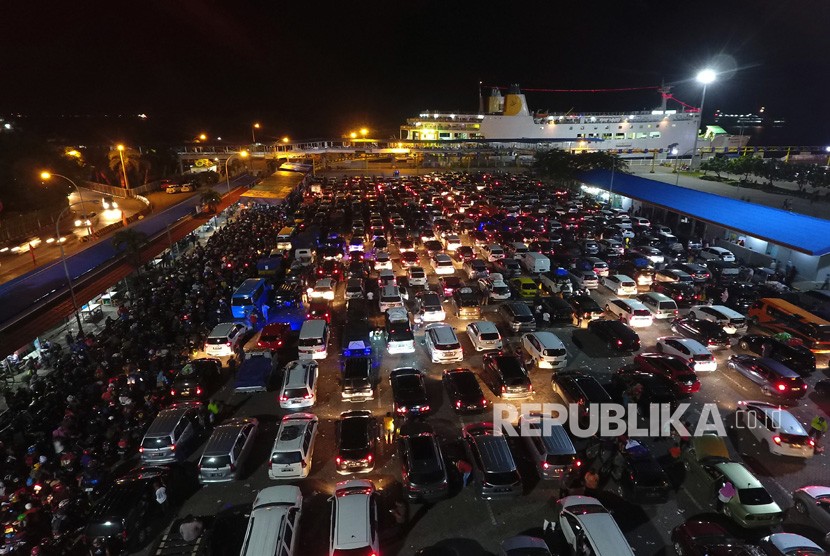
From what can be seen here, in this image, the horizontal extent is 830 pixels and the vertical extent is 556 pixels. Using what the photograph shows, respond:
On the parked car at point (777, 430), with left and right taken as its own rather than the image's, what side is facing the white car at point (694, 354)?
front

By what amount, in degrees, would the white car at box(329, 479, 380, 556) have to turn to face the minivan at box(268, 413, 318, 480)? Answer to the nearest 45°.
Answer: approximately 45° to its left

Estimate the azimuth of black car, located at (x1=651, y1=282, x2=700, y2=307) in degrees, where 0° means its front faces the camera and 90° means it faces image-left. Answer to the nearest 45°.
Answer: approximately 135°

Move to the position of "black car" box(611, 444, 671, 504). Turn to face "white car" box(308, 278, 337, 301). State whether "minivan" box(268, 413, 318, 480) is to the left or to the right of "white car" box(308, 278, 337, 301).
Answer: left

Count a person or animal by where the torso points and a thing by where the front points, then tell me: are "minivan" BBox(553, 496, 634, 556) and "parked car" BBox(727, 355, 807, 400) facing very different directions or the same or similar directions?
same or similar directions

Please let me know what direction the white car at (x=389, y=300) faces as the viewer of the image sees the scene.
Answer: facing away from the viewer

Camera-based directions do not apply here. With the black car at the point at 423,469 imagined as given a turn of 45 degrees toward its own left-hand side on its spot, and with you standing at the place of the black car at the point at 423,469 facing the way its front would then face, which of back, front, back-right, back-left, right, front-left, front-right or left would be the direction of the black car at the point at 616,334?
right

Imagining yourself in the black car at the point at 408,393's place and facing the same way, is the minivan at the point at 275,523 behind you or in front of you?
behind

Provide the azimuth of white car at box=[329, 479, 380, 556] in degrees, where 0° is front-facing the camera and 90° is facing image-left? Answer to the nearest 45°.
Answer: approximately 180°

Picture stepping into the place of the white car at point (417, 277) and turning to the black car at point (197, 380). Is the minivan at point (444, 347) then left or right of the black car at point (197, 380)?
left

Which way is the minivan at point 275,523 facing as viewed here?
away from the camera

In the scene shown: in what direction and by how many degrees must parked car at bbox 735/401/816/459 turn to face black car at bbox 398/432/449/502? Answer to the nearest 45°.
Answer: approximately 90° to its left

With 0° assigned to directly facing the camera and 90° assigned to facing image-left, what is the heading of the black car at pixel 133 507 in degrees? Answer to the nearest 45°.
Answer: approximately 225°

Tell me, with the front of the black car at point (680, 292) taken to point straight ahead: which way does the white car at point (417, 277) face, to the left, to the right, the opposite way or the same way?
the same way

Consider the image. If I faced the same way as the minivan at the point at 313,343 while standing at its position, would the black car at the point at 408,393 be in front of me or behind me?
behind

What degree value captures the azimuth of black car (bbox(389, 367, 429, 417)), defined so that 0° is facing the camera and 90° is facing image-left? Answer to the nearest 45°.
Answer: approximately 180°

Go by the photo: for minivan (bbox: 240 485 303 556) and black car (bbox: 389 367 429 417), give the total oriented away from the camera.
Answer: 2

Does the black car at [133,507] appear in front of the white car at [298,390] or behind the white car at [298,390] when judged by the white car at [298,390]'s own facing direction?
behind

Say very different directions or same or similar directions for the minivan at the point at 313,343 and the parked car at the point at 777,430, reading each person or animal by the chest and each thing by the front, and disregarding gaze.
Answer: same or similar directions

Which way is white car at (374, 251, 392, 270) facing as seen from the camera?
away from the camera

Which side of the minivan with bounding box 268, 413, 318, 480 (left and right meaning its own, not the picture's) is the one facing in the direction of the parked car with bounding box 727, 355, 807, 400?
right

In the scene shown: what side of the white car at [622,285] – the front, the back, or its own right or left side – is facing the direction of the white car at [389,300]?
left

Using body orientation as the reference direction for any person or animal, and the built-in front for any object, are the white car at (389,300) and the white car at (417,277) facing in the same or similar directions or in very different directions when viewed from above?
same or similar directions

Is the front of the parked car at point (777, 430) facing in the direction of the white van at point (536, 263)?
yes
